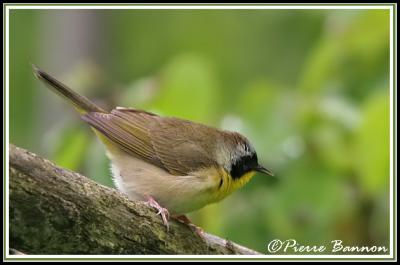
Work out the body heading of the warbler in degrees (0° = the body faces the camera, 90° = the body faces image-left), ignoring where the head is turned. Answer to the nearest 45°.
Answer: approximately 270°
